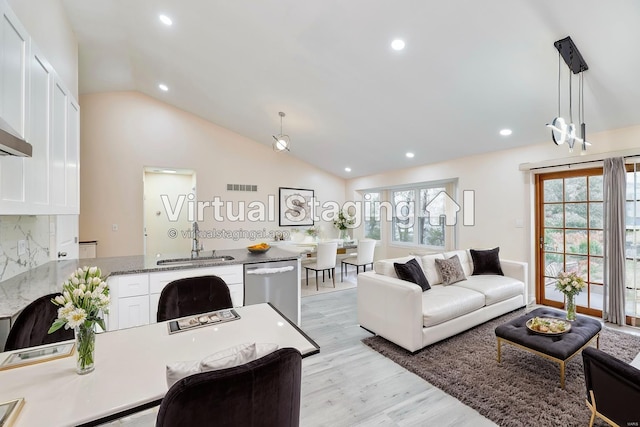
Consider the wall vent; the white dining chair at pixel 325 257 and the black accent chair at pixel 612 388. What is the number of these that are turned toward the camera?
1

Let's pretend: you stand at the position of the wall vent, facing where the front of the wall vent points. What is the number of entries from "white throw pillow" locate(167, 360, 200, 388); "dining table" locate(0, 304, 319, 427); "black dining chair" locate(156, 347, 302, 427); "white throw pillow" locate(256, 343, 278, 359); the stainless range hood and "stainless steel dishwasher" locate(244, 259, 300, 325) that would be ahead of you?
6

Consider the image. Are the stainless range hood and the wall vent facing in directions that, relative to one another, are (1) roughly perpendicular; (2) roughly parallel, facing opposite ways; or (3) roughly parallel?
roughly perpendicular

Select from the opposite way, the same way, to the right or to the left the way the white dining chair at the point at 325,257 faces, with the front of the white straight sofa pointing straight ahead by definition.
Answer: the opposite way

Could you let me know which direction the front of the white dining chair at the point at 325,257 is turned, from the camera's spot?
facing away from the viewer and to the left of the viewer

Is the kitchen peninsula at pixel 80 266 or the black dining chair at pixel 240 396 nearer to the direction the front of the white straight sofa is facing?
the black dining chair

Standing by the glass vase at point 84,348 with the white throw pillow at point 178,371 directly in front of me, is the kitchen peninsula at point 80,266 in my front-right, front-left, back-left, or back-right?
back-left

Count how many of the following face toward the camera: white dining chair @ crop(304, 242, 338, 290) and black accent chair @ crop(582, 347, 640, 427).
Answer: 0

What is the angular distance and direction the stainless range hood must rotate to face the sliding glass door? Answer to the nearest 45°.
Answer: approximately 45° to its left
